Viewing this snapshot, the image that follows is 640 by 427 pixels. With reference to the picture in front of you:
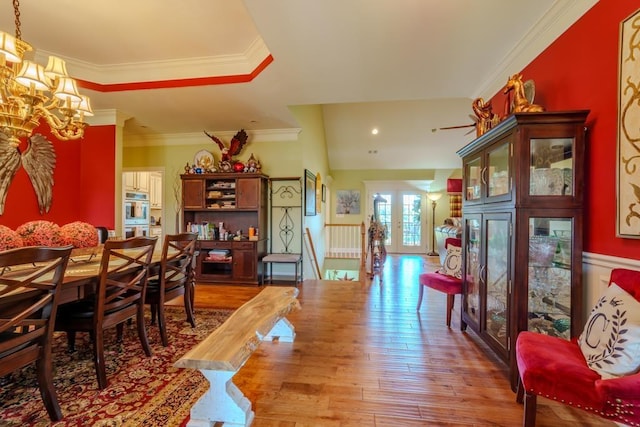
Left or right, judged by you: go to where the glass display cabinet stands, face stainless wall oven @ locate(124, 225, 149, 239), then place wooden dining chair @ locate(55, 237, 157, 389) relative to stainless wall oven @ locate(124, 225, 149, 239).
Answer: left

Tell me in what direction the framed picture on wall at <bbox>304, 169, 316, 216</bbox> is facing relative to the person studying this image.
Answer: facing to the right of the viewer

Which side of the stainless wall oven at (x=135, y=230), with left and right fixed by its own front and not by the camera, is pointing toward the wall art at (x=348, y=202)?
left

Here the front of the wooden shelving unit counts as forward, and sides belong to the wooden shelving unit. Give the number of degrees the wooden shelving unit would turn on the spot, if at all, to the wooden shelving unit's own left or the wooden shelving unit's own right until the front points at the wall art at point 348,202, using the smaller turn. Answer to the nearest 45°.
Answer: approximately 135° to the wooden shelving unit's own left

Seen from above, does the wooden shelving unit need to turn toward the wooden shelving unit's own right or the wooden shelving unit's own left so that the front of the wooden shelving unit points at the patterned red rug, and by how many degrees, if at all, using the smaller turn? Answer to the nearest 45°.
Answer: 0° — it already faces it

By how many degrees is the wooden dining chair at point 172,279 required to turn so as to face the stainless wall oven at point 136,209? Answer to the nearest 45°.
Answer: approximately 45° to its right

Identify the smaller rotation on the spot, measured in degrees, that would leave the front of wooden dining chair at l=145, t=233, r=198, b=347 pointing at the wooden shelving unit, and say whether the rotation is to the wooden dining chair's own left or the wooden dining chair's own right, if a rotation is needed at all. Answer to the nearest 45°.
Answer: approximately 45° to the wooden dining chair's own right

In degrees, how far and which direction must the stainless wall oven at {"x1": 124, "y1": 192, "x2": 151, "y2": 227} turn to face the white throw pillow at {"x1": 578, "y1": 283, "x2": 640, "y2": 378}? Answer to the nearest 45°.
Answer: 0° — it already faces it
